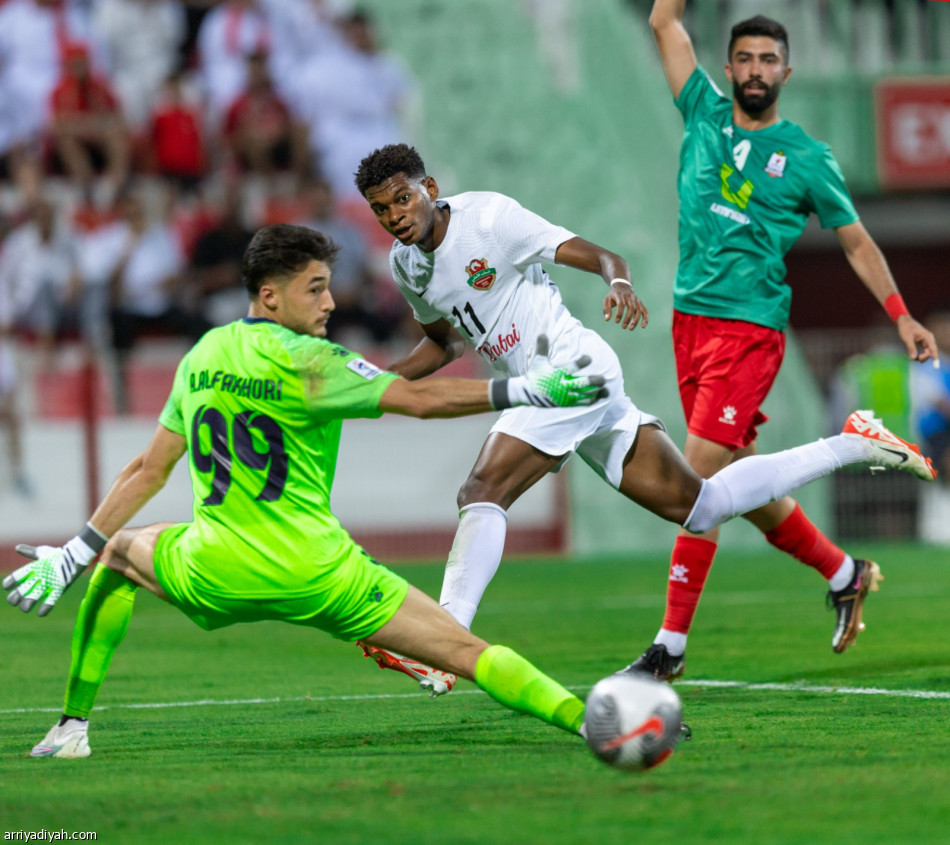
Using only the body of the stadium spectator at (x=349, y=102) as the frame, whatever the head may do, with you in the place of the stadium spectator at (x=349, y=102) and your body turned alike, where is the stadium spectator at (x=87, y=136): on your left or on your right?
on your right

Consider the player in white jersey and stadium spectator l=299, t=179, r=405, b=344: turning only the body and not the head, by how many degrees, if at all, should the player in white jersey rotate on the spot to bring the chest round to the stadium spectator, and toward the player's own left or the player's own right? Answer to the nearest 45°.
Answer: approximately 135° to the player's own right

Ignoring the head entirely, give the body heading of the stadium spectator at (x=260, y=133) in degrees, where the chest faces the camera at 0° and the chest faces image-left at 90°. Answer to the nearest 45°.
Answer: approximately 0°

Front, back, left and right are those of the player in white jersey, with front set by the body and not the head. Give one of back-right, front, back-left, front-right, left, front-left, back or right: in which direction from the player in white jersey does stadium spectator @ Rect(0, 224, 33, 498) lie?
right

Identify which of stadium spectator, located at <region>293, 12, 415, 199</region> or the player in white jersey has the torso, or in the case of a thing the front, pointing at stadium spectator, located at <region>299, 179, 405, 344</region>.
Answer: stadium spectator, located at <region>293, 12, 415, 199</region>

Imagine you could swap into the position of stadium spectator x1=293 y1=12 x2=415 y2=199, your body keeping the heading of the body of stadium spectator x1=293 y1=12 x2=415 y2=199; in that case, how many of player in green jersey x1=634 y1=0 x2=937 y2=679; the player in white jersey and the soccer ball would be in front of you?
3

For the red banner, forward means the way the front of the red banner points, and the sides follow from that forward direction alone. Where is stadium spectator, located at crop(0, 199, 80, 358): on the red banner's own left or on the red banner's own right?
on the red banner's own right

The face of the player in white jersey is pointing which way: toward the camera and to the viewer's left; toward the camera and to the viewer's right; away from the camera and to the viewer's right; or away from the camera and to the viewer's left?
toward the camera and to the viewer's left

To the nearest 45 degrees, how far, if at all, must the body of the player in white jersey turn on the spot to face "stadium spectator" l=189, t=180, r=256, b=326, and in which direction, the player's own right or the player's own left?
approximately 135° to the player's own right

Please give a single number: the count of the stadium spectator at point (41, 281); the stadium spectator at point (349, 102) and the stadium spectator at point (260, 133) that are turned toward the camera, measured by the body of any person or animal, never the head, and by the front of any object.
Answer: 3

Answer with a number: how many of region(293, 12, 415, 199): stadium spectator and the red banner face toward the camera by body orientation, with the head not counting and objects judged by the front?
2

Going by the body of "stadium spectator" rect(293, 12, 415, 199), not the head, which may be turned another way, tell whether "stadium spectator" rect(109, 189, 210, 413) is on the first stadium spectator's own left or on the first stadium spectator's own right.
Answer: on the first stadium spectator's own right

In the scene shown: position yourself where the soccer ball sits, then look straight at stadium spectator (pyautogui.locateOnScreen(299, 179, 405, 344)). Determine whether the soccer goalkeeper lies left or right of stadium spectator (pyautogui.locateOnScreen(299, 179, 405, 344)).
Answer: left

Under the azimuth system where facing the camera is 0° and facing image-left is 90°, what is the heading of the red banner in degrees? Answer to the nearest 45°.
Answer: approximately 0°
